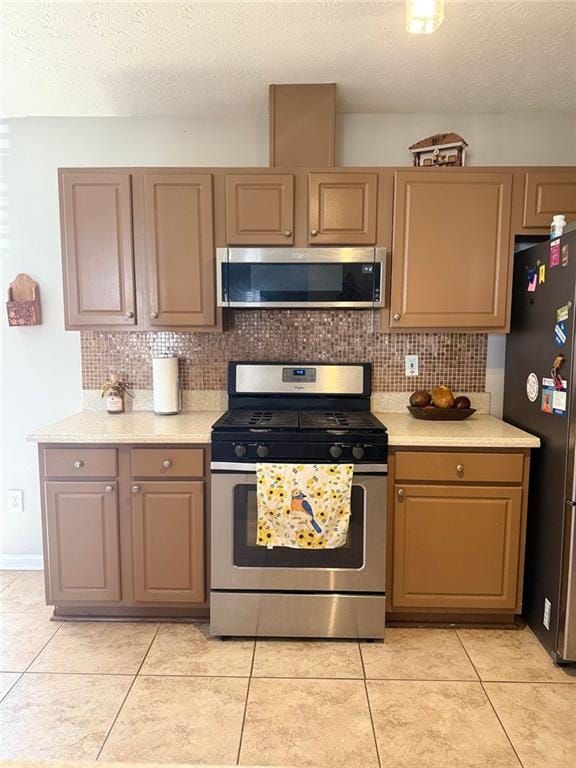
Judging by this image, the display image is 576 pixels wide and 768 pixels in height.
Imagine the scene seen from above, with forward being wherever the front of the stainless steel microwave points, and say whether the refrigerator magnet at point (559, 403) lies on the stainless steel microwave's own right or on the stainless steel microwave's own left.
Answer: on the stainless steel microwave's own left

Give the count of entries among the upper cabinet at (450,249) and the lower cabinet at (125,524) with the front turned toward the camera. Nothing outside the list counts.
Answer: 2

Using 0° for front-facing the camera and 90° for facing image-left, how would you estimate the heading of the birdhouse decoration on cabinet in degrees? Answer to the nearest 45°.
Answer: approximately 0°

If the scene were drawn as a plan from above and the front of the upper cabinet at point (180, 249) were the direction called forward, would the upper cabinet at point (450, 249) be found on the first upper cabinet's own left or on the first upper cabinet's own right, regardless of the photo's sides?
on the first upper cabinet's own left

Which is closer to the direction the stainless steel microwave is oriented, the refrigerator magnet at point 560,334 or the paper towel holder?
the refrigerator magnet

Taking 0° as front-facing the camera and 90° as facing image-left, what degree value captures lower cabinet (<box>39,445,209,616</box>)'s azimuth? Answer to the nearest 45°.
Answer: approximately 0°

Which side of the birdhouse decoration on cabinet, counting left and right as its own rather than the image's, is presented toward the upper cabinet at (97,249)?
right

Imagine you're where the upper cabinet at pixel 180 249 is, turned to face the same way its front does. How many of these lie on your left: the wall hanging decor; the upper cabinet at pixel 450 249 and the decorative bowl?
2
